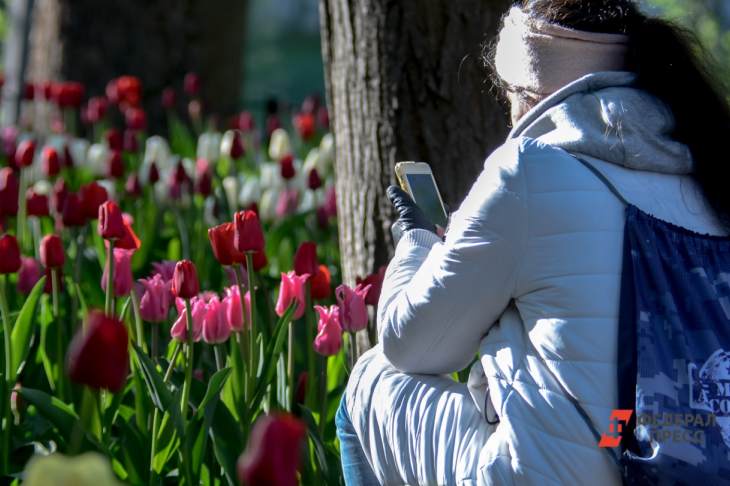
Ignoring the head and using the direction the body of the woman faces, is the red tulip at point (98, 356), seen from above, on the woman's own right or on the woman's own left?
on the woman's own left

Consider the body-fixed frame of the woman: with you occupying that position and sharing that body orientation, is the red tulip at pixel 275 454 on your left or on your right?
on your left

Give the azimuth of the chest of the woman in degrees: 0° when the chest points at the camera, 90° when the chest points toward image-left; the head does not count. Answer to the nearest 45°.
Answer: approximately 135°

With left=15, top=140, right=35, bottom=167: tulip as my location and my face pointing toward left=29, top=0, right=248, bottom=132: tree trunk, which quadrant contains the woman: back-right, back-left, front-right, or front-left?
back-right

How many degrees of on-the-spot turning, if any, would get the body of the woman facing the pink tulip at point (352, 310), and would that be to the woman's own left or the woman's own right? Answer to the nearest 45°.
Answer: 0° — they already face it

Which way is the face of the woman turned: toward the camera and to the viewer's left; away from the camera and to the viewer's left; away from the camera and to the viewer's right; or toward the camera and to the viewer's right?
away from the camera and to the viewer's left
